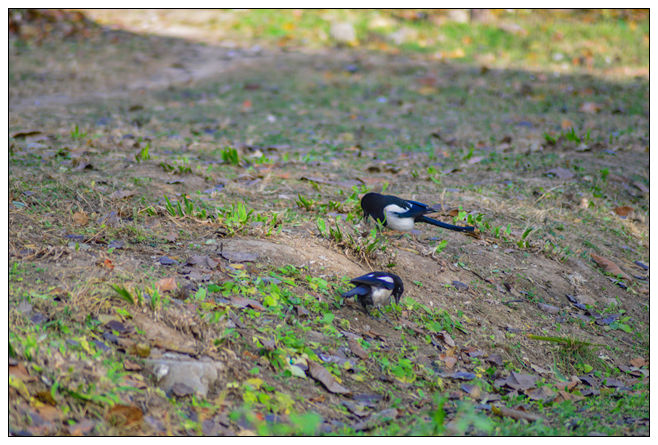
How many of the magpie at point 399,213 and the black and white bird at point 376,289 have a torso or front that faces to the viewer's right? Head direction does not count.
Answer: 1

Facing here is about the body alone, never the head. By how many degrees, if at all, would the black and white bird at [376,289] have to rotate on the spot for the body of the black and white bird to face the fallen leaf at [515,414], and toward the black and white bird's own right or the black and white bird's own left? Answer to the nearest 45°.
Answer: approximately 45° to the black and white bird's own right

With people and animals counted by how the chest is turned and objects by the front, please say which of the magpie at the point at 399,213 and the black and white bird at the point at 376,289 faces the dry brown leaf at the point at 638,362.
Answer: the black and white bird

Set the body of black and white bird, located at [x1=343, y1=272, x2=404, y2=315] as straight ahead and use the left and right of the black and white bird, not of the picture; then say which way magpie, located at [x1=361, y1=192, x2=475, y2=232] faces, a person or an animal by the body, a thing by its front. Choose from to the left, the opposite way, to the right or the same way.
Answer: the opposite way

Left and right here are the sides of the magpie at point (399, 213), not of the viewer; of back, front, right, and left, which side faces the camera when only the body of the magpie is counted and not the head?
left

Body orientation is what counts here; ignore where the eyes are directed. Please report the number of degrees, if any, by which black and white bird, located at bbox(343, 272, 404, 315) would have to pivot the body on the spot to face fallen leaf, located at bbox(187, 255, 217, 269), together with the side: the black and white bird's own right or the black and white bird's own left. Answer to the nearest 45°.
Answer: approximately 180°

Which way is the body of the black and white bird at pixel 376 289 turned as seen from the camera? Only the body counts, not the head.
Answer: to the viewer's right

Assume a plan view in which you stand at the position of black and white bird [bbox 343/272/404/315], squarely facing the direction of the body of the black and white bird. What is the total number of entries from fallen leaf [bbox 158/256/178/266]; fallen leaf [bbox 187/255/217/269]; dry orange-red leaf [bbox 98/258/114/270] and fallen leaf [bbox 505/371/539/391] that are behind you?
3

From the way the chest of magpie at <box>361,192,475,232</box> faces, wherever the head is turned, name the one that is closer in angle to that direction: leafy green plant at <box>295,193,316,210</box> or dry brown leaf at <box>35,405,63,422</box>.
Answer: the leafy green plant

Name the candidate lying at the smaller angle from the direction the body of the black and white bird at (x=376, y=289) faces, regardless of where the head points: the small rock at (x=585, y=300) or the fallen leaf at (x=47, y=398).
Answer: the small rock

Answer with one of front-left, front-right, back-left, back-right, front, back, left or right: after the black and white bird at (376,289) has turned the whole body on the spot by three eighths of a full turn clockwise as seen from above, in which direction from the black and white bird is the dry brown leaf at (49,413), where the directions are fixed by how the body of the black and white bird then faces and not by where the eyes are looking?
front
